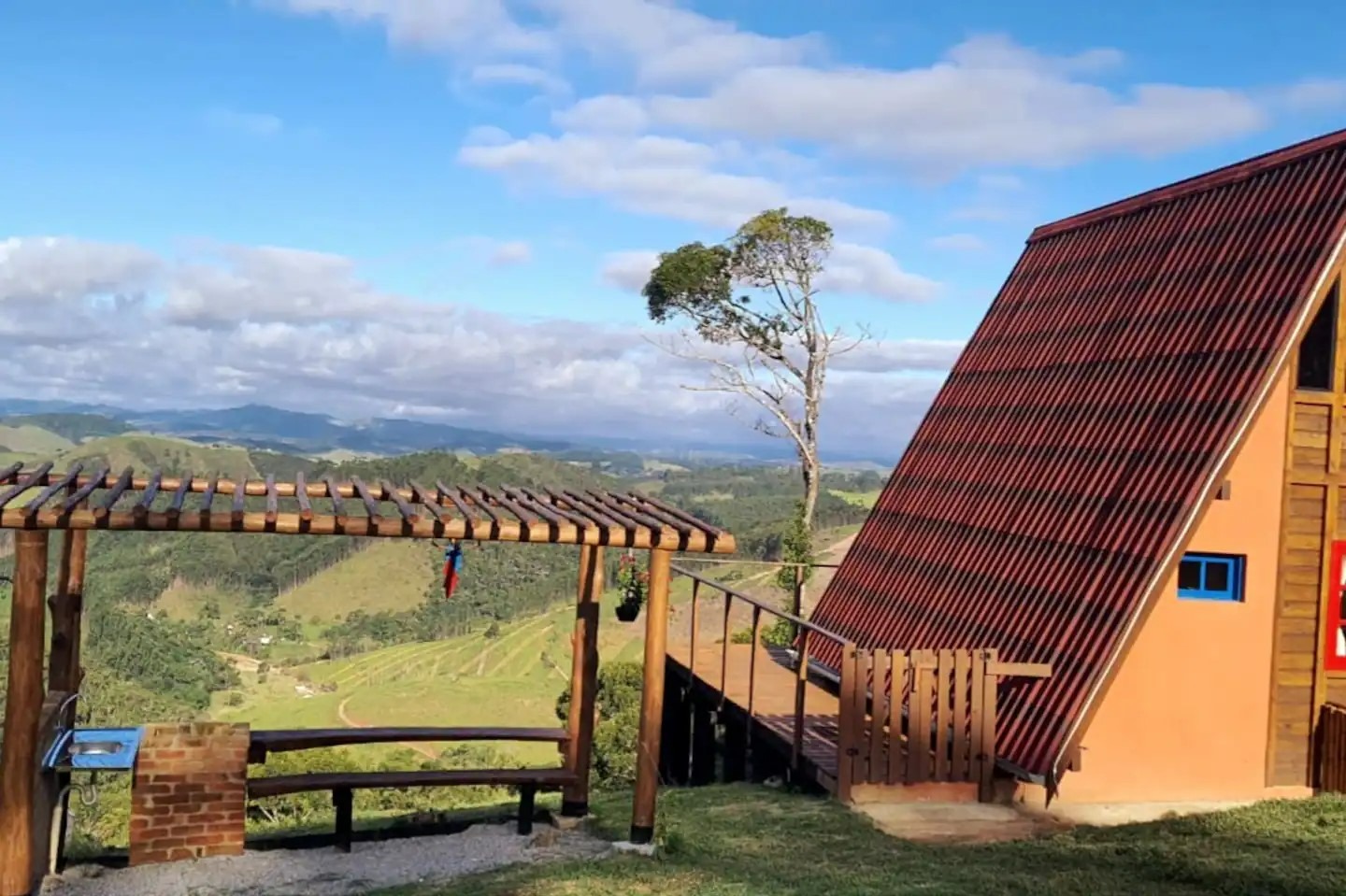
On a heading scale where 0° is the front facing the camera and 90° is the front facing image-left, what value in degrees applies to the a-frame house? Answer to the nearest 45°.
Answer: approximately 315°

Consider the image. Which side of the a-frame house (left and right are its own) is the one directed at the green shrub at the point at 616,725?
back

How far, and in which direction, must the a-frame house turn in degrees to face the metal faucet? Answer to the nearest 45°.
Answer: approximately 90° to its right

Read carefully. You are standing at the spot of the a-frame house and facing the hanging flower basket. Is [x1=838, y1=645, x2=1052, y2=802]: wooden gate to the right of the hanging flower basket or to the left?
left

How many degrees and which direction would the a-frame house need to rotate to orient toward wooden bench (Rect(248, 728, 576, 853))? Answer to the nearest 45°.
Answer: approximately 90° to its right

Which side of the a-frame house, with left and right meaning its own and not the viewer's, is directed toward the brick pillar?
right
